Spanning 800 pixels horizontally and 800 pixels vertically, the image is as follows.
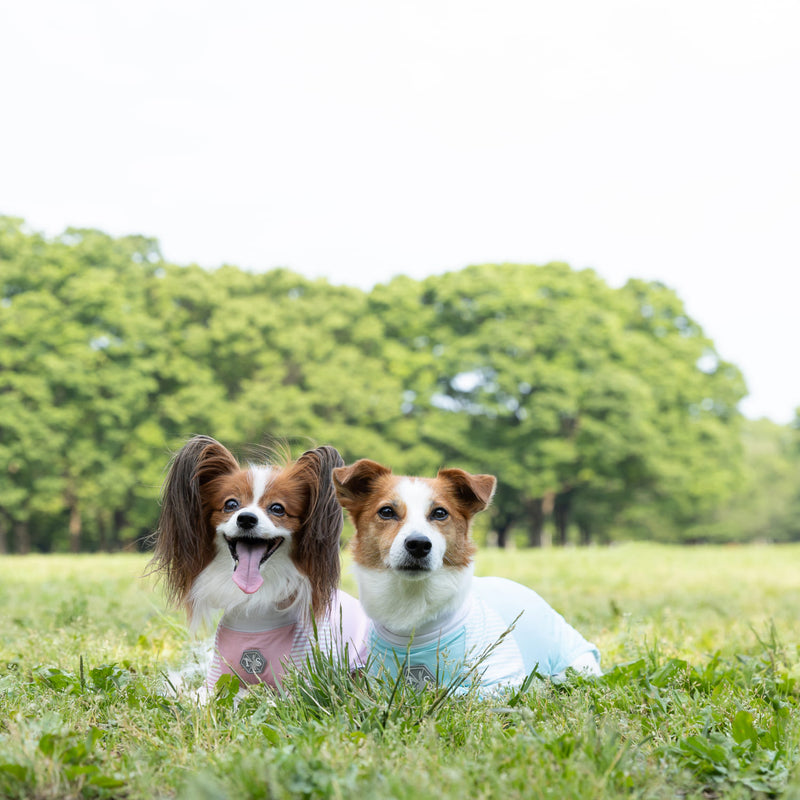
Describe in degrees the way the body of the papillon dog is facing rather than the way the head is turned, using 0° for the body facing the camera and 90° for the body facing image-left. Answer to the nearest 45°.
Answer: approximately 45°

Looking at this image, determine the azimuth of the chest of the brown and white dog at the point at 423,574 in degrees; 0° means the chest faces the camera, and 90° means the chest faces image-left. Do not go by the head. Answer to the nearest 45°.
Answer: approximately 45°
